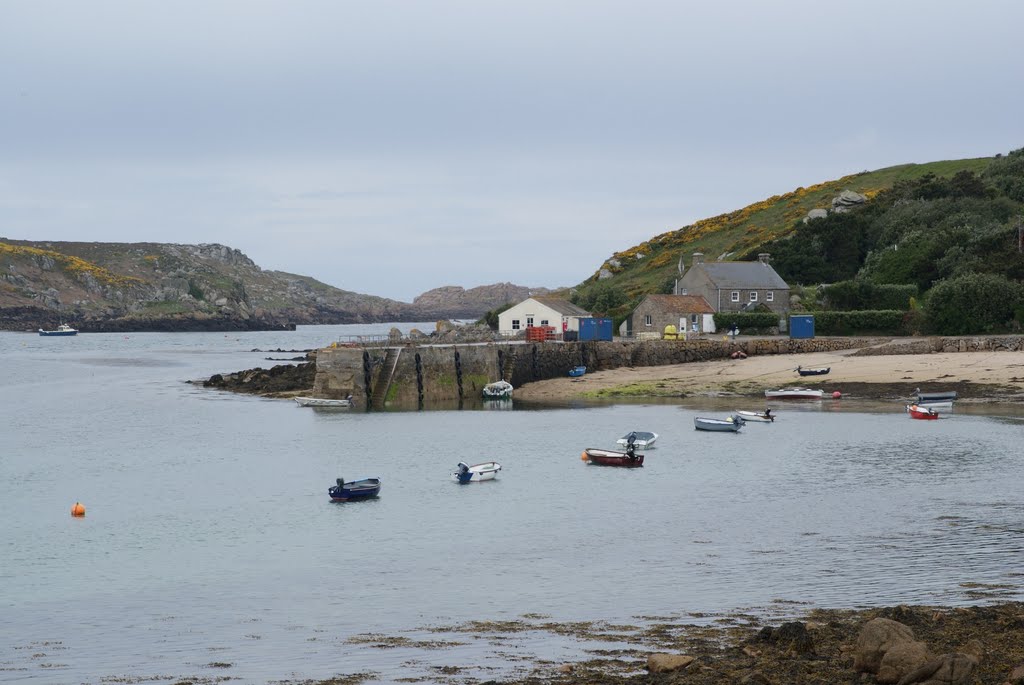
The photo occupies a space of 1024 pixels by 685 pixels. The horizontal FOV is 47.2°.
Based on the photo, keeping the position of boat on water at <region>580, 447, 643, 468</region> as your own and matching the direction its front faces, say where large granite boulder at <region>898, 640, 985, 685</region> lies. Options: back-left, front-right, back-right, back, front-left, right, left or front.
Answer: left

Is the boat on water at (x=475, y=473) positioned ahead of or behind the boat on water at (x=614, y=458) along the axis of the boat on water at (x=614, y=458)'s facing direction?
ahead

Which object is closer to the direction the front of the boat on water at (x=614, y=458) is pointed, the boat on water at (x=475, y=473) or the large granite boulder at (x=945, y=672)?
the boat on water

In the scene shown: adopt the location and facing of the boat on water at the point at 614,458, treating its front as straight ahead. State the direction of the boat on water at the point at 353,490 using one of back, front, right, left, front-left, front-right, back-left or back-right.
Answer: front-left

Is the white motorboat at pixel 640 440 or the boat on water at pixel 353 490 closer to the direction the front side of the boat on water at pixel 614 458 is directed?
the boat on water

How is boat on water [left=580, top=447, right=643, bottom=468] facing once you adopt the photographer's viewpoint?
facing to the left of the viewer

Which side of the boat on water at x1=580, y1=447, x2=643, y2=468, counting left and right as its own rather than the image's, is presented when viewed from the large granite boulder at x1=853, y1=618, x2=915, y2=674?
left

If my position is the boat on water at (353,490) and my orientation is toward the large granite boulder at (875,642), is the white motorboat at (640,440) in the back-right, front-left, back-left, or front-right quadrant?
back-left

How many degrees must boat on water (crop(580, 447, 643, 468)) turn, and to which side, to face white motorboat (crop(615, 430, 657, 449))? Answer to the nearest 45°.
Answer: approximately 90° to its right

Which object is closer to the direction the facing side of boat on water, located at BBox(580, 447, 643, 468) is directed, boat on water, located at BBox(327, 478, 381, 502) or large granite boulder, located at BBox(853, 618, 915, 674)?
the boat on water
